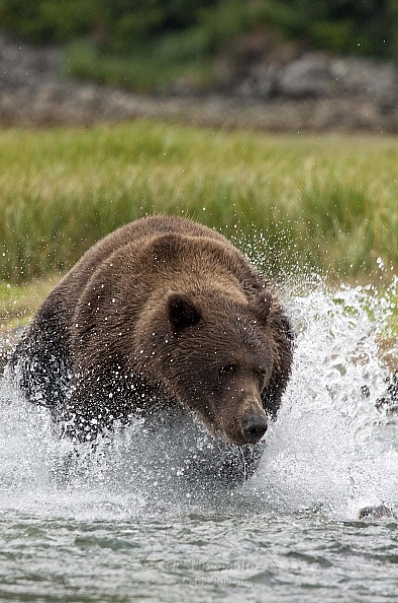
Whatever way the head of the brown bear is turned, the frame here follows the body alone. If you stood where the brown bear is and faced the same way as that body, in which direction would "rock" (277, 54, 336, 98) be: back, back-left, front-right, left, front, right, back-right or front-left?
back-left

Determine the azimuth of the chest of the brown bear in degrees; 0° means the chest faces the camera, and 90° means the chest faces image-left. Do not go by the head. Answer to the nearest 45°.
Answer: approximately 315°
